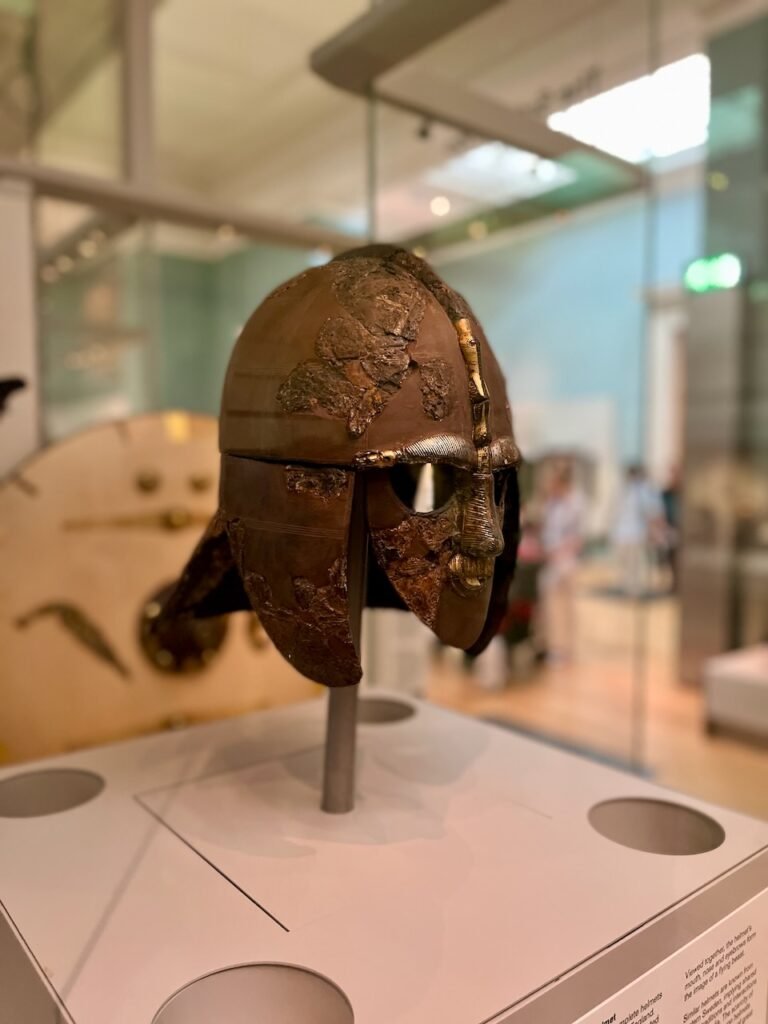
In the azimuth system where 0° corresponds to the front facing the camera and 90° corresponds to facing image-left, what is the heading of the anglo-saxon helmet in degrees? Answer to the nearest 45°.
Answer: approximately 315°

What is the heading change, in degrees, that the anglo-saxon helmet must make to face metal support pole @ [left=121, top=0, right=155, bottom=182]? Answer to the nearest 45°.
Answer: approximately 180°

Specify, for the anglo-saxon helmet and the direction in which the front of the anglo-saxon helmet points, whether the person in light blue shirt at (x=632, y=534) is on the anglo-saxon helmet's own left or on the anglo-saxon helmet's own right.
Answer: on the anglo-saxon helmet's own left

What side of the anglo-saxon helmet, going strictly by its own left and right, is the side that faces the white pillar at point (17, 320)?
back

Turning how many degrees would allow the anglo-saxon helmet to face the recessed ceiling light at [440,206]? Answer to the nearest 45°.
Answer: approximately 135° to its left
